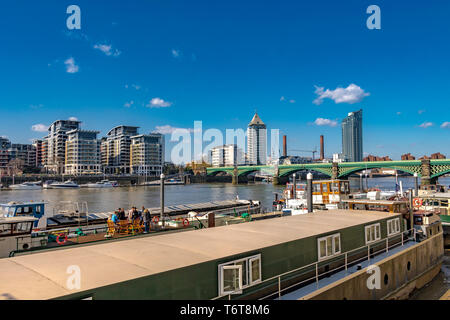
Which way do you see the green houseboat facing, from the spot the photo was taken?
facing away from the viewer and to the right of the viewer
